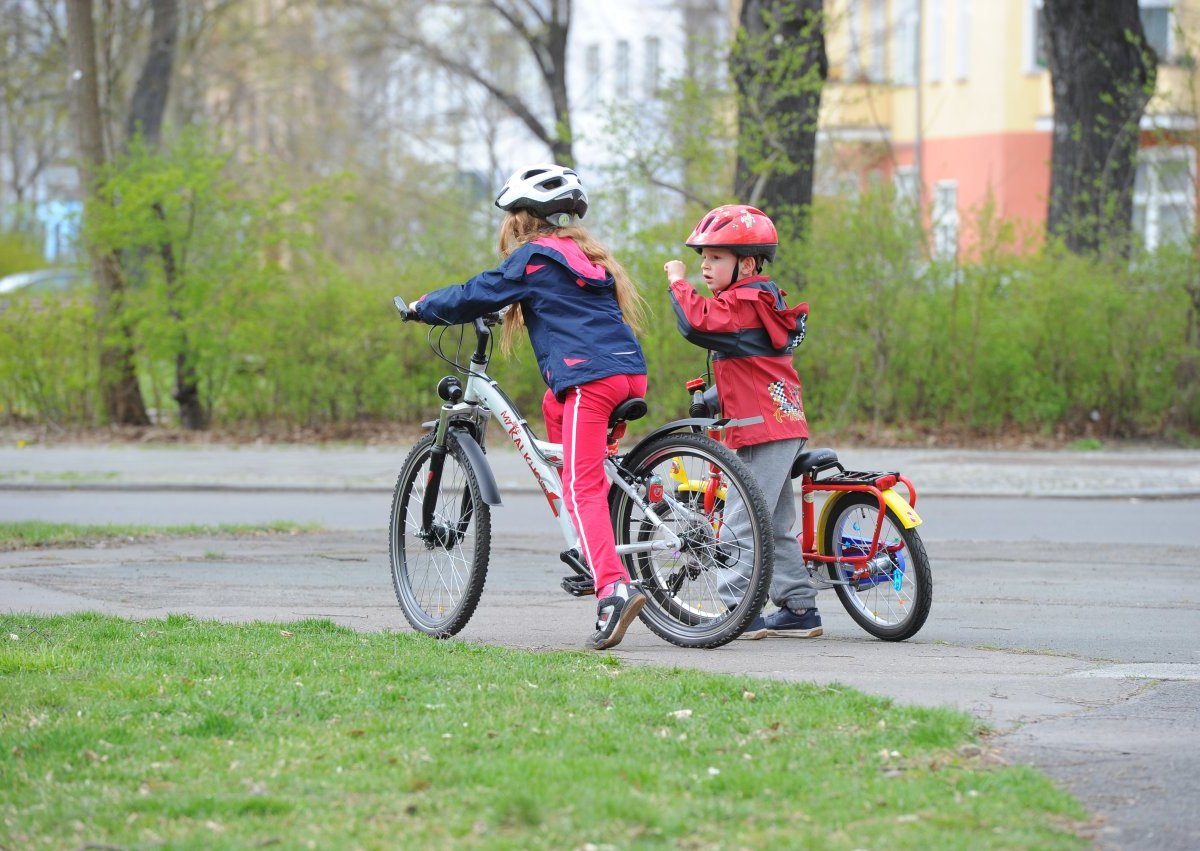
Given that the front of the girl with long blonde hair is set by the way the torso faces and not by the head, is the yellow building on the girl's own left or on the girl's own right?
on the girl's own right

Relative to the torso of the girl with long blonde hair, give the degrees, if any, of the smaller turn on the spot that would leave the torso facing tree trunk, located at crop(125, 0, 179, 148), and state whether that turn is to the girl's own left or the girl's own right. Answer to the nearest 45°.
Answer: approximately 45° to the girl's own right

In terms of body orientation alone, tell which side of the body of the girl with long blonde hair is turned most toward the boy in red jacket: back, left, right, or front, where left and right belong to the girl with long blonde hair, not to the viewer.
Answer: right

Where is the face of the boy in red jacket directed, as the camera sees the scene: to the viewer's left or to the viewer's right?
to the viewer's left

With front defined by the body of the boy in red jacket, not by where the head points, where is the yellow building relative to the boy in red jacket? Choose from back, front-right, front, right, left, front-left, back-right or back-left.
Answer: right

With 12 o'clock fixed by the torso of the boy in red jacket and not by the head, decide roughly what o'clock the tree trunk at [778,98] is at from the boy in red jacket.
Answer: The tree trunk is roughly at 3 o'clock from the boy in red jacket.

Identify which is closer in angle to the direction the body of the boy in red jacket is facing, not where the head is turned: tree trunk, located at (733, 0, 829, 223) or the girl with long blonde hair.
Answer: the girl with long blonde hair

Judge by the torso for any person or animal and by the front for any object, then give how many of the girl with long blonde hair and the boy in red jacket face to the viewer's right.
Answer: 0

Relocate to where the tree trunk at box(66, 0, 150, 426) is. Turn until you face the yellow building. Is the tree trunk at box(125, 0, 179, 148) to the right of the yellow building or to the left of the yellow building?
left

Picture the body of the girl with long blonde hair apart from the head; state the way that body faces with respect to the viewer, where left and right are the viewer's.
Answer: facing away from the viewer and to the left of the viewer

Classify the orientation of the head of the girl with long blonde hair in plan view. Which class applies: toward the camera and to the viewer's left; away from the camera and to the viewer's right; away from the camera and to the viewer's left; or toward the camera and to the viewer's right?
away from the camera and to the viewer's left

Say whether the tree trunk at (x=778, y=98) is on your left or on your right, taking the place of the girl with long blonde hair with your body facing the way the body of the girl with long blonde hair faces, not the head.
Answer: on your right

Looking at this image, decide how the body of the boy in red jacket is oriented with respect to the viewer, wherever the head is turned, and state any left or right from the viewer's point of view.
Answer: facing to the left of the viewer

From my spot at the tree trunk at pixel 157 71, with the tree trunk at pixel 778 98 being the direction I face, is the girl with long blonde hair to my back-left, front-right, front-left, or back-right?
front-right
